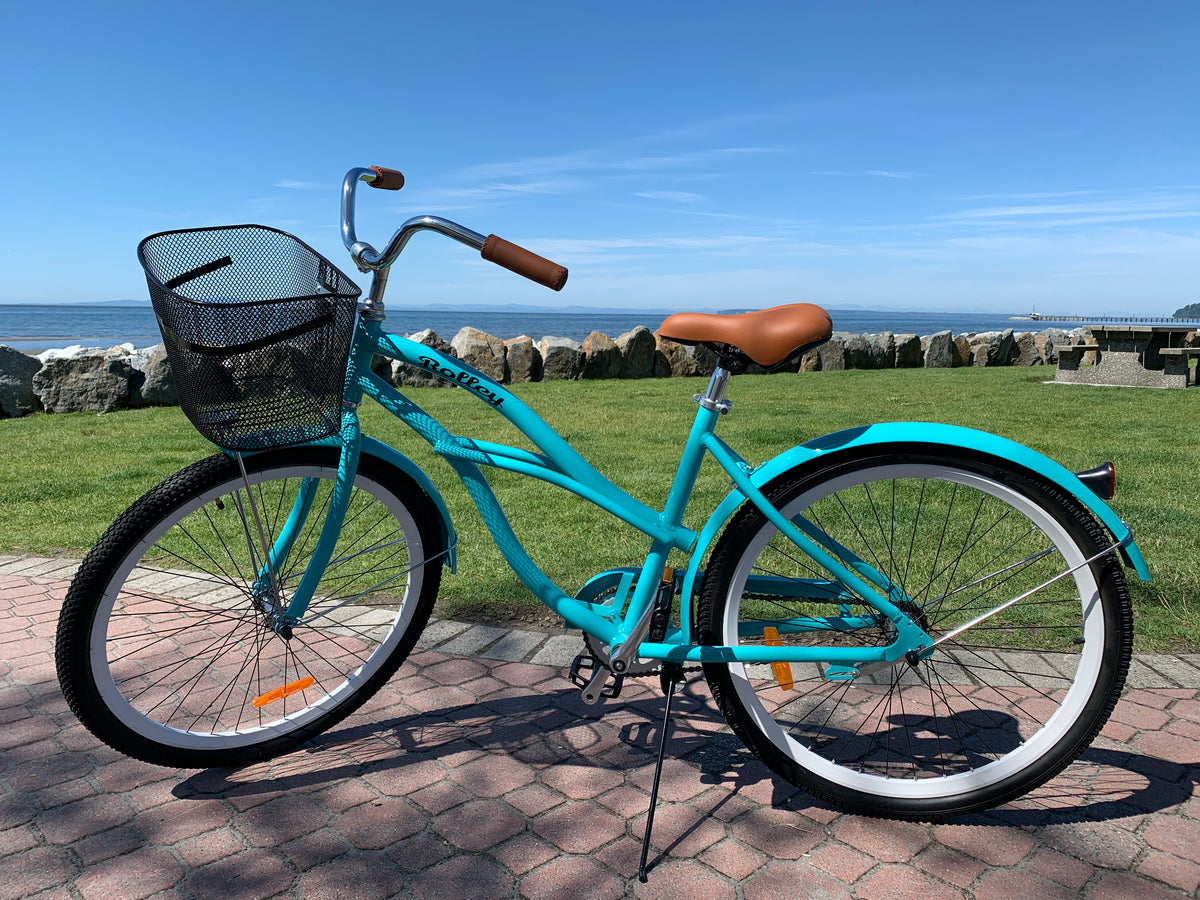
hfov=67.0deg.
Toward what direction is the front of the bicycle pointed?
to the viewer's left

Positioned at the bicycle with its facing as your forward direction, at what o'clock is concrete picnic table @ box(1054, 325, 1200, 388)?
The concrete picnic table is roughly at 4 o'clock from the bicycle.

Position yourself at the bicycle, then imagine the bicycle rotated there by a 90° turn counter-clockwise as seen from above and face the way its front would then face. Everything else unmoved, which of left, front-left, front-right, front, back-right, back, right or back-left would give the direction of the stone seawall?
back
